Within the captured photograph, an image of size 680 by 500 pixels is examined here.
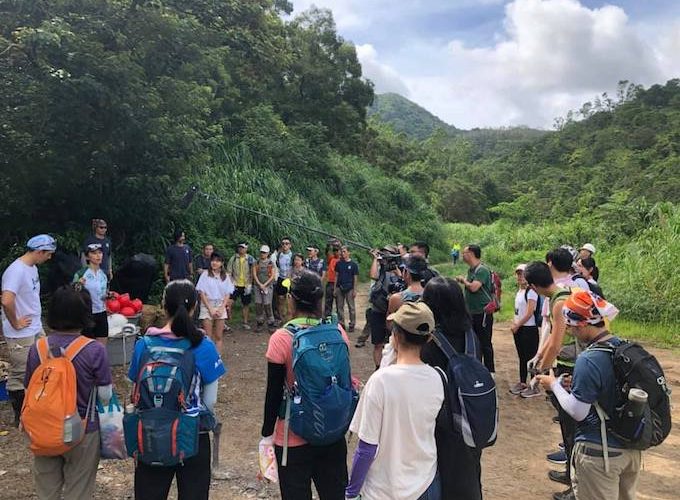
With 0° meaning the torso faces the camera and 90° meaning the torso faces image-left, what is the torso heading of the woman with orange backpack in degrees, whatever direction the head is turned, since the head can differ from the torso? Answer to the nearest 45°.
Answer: approximately 225°

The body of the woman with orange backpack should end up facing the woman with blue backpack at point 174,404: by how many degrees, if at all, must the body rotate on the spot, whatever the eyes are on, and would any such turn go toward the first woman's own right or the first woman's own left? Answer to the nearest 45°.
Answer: approximately 90° to the first woman's own right

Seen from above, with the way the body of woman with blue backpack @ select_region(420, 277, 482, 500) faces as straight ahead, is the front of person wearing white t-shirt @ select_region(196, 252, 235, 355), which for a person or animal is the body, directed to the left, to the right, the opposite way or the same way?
the opposite way

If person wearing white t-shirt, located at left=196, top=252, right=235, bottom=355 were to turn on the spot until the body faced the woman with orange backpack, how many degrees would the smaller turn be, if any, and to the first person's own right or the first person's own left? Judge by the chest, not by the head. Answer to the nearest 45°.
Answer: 0° — they already face them

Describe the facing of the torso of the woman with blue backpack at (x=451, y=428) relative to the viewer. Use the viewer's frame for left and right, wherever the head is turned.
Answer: facing away from the viewer and to the left of the viewer

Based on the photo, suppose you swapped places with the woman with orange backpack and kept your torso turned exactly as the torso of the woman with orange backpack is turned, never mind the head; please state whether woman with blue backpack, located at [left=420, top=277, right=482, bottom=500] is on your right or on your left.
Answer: on your right

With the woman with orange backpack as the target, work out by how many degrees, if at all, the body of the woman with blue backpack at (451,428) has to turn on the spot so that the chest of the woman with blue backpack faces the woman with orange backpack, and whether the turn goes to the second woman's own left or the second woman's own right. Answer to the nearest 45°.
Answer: approximately 45° to the second woman's own left

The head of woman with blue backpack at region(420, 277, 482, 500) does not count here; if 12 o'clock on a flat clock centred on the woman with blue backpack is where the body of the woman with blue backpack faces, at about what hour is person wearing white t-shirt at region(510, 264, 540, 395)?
The person wearing white t-shirt is roughly at 2 o'clock from the woman with blue backpack.

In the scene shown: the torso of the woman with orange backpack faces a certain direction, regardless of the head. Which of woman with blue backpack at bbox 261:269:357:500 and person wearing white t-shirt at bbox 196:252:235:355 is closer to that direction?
the person wearing white t-shirt

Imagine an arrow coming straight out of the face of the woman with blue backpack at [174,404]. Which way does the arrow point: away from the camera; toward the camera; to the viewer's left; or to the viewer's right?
away from the camera

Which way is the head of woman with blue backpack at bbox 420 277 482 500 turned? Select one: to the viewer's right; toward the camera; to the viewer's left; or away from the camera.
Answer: away from the camera

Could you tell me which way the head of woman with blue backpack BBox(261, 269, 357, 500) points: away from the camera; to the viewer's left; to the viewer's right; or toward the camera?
away from the camera
